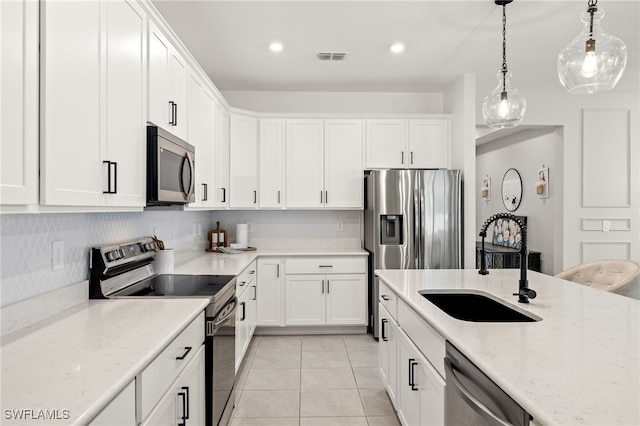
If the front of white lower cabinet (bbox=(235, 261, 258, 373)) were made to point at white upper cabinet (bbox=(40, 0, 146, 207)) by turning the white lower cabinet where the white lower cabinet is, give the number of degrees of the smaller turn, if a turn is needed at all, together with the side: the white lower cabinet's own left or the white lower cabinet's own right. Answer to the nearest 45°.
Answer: approximately 90° to the white lower cabinet's own right

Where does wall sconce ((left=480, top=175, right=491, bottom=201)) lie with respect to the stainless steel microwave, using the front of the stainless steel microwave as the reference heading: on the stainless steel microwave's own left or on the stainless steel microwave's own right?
on the stainless steel microwave's own left

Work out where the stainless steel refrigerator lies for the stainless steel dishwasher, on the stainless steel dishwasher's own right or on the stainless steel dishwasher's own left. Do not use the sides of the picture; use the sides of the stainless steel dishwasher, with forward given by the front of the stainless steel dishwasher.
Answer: on the stainless steel dishwasher's own right

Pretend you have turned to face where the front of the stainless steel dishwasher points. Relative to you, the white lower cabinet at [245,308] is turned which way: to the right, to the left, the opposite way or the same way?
the opposite way

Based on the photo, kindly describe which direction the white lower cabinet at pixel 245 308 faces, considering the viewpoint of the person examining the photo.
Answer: facing to the right of the viewer

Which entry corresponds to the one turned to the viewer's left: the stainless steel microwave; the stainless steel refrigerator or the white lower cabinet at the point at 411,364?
the white lower cabinet

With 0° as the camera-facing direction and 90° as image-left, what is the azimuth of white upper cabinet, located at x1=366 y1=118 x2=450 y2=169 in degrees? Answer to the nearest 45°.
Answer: approximately 0°

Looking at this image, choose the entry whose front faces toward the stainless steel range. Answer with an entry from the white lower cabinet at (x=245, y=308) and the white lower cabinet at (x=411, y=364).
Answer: the white lower cabinet at (x=411, y=364)

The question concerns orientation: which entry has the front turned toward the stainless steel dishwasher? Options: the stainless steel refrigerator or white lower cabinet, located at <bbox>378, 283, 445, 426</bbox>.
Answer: the stainless steel refrigerator

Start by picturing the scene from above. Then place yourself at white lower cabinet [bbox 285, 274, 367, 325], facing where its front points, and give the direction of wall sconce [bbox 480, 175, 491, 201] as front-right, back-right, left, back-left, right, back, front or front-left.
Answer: back-left

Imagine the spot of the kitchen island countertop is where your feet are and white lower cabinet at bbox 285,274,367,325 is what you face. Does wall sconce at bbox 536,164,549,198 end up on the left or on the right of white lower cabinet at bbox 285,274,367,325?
right

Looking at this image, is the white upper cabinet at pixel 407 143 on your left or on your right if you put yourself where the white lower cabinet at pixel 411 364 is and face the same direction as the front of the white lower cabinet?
on your right

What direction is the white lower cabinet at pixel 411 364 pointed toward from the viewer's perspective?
to the viewer's left
